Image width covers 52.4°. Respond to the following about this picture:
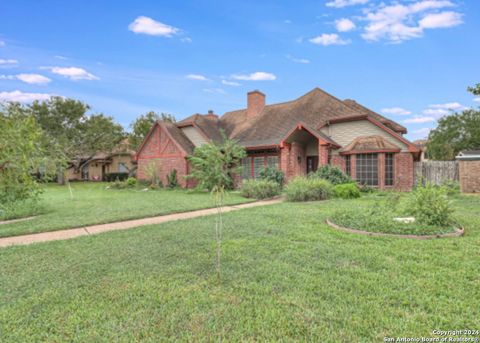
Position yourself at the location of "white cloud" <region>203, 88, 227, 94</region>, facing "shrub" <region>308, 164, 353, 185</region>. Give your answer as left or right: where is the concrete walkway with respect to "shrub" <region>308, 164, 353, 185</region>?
right

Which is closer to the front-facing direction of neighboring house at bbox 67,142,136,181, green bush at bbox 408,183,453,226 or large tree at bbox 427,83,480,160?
the green bush

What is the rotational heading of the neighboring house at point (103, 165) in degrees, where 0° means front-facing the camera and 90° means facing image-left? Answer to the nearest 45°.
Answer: approximately 45°

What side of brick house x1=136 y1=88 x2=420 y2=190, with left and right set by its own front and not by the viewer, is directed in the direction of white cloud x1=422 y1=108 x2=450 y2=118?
back

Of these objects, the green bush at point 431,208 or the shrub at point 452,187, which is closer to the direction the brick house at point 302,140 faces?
the green bush

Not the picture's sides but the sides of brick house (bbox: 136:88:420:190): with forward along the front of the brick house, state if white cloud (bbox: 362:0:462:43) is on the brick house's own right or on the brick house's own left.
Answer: on the brick house's own left

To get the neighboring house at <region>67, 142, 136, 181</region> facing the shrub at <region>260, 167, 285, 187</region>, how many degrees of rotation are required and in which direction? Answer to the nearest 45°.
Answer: approximately 45° to its left

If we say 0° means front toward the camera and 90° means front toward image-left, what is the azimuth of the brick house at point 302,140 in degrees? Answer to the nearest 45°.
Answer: approximately 45°
